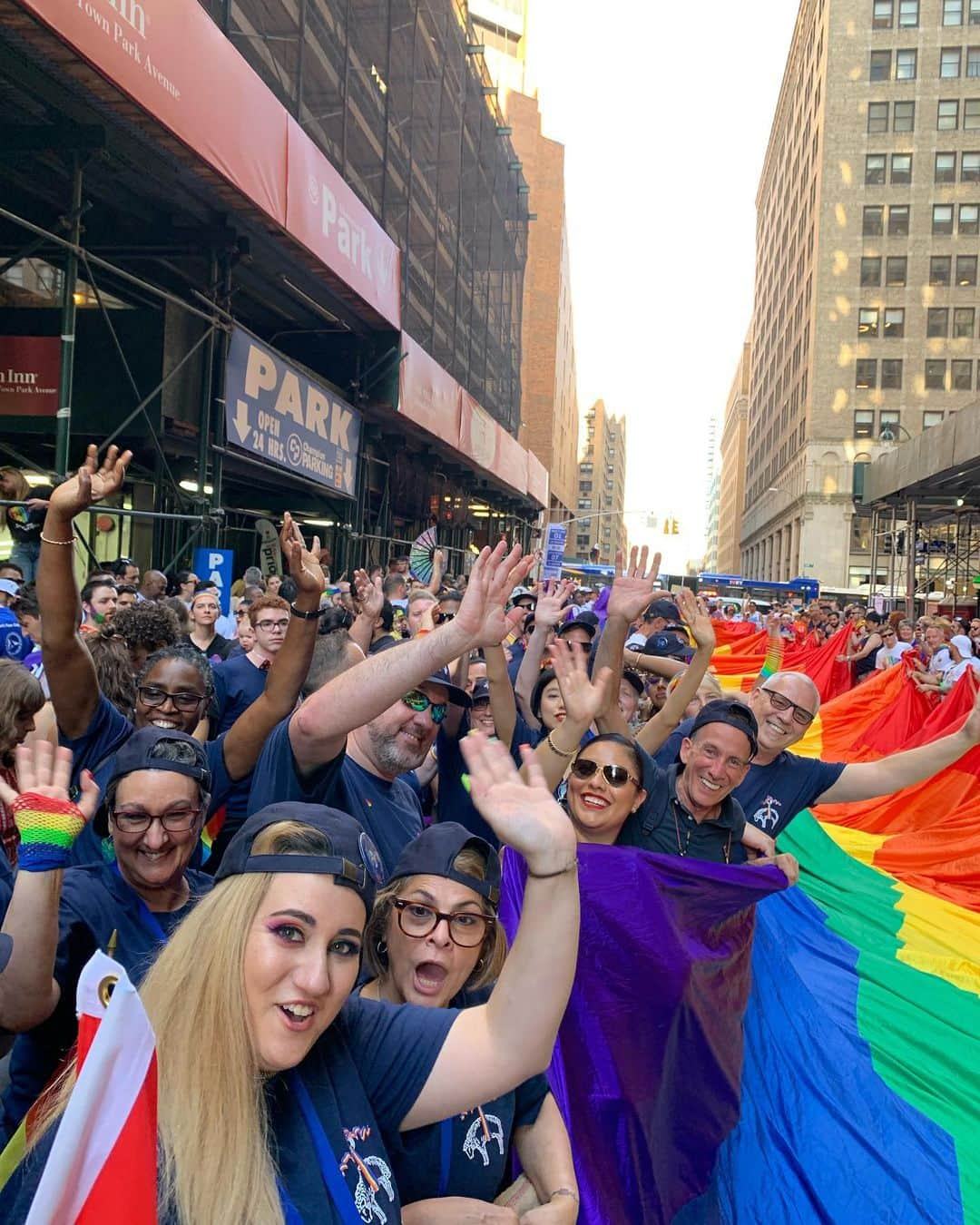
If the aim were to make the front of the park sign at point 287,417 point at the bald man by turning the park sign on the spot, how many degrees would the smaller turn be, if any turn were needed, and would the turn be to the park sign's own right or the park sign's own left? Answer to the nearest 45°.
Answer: approximately 45° to the park sign's own right

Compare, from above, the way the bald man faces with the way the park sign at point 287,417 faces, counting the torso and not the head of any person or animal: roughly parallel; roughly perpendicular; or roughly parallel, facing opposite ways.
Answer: roughly perpendicular

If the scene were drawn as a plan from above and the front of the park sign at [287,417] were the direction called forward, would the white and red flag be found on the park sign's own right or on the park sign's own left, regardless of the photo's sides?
on the park sign's own right

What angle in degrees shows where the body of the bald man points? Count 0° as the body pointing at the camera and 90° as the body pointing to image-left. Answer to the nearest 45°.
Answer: approximately 0°

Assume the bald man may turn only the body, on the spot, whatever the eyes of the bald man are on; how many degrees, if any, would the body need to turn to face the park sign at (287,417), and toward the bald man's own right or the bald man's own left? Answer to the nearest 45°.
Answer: approximately 135° to the bald man's own right

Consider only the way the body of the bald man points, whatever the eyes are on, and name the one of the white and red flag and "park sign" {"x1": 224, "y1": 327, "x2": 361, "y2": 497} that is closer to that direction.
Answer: the white and red flag

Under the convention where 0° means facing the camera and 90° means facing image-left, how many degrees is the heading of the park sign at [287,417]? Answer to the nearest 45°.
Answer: approximately 315°

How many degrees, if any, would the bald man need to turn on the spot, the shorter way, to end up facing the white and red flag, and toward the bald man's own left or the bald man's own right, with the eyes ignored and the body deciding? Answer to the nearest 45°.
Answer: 0° — they already face it
